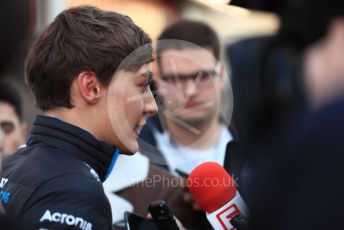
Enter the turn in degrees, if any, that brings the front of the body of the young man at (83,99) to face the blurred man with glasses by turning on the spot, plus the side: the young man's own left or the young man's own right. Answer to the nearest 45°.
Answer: approximately 45° to the young man's own left

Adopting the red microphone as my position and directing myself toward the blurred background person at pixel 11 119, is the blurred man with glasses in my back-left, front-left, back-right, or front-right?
front-right

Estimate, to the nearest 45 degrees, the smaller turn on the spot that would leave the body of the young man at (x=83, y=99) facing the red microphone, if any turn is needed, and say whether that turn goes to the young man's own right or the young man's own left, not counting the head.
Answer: approximately 45° to the young man's own right

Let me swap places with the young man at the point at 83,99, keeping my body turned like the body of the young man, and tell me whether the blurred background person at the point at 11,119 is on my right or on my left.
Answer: on my left

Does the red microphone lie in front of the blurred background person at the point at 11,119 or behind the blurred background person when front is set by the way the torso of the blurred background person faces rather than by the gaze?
in front

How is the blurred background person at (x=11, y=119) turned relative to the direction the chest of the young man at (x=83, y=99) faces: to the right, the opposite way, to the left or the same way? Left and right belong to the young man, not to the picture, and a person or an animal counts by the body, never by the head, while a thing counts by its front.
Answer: to the right

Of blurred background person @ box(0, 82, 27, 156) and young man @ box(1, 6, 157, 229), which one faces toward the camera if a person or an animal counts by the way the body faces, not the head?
the blurred background person

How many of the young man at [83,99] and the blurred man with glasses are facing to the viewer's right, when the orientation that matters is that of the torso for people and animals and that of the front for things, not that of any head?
1

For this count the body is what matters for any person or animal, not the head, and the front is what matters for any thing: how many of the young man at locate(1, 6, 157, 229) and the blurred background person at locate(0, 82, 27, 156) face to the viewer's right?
1

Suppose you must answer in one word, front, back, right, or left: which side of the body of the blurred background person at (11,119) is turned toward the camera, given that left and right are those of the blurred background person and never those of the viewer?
front

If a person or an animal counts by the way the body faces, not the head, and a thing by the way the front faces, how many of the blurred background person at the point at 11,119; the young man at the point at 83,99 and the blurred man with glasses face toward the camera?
2

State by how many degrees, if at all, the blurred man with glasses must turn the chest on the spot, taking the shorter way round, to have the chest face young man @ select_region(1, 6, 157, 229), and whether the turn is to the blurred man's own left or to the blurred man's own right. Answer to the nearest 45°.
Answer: approximately 45° to the blurred man's own right

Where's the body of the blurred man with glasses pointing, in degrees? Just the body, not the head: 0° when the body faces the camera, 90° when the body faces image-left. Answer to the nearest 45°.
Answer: approximately 0°

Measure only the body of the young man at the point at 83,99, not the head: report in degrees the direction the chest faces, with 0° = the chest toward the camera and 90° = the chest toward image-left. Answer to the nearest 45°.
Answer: approximately 270°
